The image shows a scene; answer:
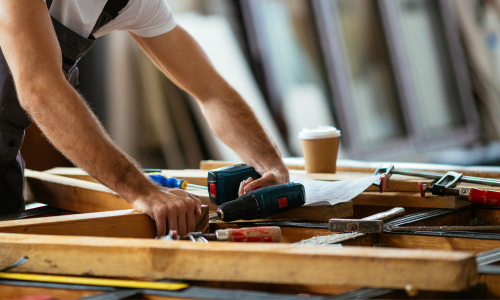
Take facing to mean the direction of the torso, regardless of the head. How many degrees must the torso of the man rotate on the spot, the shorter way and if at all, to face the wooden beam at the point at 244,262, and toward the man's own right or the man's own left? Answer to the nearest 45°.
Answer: approximately 45° to the man's own right

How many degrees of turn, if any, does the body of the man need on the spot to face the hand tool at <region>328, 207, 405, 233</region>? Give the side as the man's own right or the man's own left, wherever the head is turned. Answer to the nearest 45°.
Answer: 0° — they already face it

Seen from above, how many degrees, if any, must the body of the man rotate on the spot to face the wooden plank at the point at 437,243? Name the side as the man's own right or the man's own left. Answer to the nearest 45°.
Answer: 0° — they already face it

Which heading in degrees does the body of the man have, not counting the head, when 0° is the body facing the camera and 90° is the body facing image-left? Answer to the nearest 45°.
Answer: approximately 315°

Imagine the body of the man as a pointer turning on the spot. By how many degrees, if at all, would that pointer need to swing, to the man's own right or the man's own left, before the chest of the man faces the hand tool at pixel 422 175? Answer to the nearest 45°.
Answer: approximately 45° to the man's own left

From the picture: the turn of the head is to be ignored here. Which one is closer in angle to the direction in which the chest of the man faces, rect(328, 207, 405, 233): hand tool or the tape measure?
the hand tool
